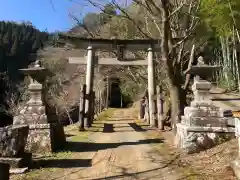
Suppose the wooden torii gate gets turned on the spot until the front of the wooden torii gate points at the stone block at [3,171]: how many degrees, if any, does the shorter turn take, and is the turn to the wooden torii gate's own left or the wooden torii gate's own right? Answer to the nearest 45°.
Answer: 0° — it already faces it

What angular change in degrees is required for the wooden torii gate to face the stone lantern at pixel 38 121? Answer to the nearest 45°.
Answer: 0° — it already faces it

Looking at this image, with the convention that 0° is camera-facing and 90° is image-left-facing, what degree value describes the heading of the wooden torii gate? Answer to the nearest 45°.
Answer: approximately 0°

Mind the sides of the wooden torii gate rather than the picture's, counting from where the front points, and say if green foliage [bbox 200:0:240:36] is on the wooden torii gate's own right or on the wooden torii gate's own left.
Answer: on the wooden torii gate's own left
